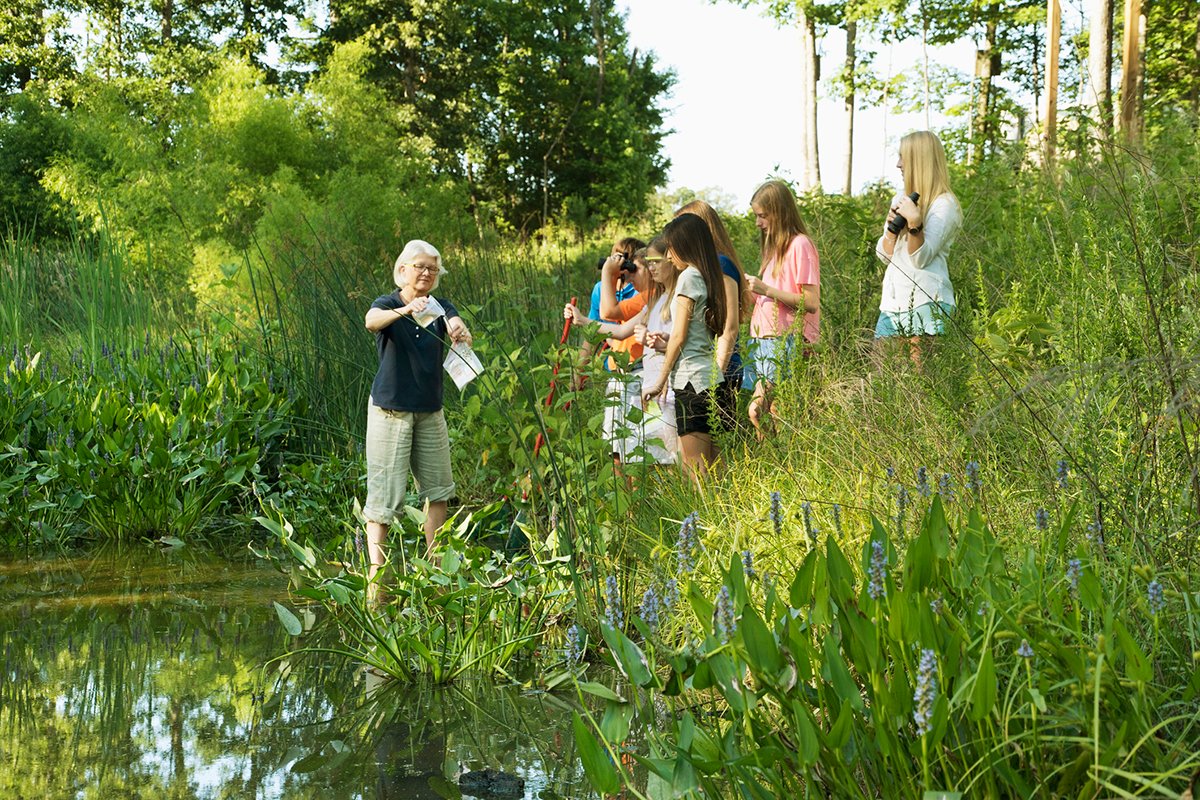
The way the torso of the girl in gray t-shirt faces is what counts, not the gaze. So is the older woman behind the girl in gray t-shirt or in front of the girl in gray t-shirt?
in front

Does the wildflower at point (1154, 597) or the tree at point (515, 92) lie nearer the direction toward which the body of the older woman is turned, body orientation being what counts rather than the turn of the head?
the wildflower

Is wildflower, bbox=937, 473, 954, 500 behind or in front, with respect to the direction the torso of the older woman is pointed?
in front

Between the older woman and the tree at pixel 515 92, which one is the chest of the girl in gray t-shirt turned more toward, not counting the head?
the older woman

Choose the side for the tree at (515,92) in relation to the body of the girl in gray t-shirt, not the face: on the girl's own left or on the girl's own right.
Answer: on the girl's own right

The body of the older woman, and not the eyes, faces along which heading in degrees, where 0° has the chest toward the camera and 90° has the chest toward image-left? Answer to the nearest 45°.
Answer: approximately 315°

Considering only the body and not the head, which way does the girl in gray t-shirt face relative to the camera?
to the viewer's left

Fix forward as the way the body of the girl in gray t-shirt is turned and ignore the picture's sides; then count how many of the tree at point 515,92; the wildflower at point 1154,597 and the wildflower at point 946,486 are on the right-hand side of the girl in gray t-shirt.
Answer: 1

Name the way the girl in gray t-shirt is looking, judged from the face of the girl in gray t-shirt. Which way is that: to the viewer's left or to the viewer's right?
to the viewer's left

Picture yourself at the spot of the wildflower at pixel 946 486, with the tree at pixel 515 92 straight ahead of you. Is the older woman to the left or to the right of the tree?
left

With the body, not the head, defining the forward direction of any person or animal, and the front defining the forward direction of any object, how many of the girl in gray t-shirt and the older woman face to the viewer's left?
1
